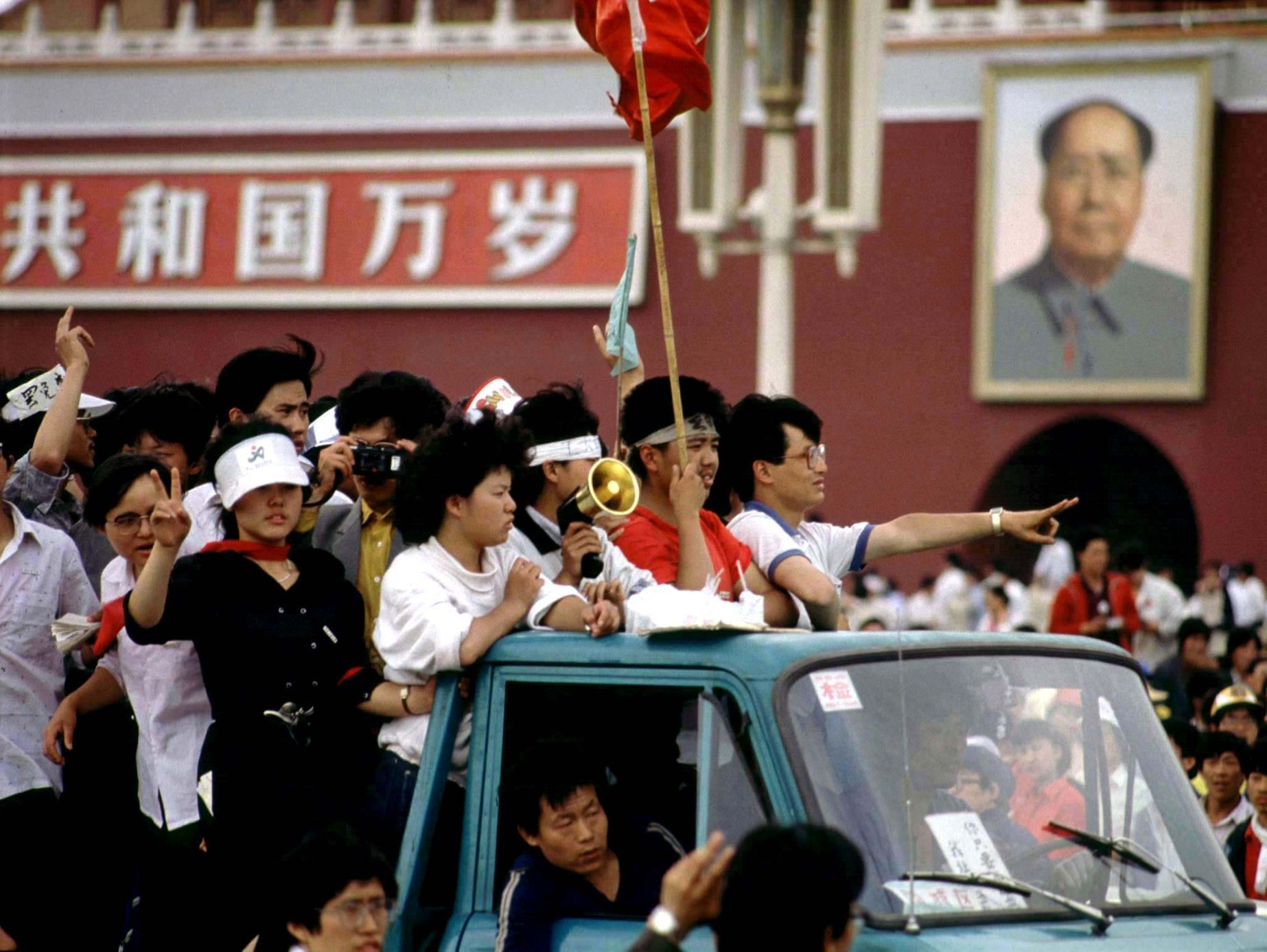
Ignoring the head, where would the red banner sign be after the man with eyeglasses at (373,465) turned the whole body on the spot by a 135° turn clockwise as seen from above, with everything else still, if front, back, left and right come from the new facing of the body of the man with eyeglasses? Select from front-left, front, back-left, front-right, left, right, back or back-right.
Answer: front-right

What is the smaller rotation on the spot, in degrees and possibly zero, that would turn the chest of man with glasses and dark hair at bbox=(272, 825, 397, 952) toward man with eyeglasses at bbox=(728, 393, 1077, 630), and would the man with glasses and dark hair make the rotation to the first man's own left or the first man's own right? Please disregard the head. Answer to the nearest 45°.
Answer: approximately 90° to the first man's own left

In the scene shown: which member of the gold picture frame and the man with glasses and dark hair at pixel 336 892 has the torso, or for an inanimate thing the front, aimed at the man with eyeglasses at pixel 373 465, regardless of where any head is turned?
the gold picture frame

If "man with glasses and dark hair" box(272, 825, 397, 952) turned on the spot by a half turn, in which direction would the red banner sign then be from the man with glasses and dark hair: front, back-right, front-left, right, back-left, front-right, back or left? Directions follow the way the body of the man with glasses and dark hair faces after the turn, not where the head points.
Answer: front-right

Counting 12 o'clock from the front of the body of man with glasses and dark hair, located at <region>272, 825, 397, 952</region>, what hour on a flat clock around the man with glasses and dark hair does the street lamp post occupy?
The street lamp post is roughly at 8 o'clock from the man with glasses and dark hair.

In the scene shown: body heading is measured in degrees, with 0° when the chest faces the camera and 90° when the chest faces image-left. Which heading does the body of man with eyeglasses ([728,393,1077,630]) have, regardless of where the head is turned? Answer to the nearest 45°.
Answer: approximately 315°

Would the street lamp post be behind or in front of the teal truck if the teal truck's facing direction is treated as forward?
behind

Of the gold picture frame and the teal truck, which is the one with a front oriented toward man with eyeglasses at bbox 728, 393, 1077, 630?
the gold picture frame

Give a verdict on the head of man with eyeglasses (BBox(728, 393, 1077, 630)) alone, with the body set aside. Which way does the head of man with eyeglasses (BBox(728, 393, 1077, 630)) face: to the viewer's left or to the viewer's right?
to the viewer's right

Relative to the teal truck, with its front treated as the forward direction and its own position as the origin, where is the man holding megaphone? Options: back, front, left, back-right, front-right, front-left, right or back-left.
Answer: back

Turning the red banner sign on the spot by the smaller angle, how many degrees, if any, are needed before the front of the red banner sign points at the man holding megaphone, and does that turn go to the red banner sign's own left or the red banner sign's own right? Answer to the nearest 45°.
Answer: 0° — it already faces them

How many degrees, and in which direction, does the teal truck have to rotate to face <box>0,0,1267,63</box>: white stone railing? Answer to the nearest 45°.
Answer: approximately 135° to its left
